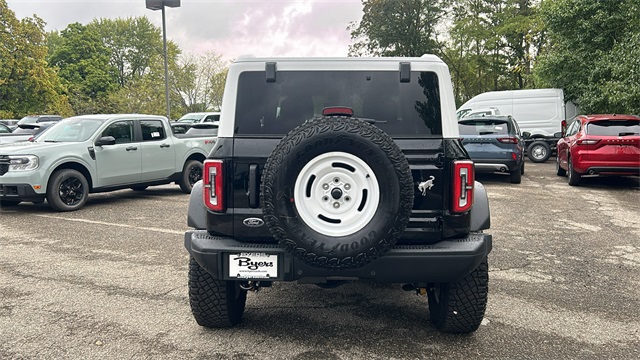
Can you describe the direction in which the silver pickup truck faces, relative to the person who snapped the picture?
facing the viewer and to the left of the viewer

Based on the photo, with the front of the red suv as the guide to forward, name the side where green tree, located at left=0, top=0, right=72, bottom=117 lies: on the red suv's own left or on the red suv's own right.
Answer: on the red suv's own left

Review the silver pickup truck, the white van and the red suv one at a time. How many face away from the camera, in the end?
1

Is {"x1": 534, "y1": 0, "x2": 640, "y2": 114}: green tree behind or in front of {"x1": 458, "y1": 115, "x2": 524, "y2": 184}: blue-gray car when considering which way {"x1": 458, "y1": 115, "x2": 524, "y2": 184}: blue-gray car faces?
in front

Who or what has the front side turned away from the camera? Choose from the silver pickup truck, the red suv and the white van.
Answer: the red suv

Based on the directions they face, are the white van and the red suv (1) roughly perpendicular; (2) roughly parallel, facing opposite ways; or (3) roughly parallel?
roughly perpendicular

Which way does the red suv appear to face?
away from the camera

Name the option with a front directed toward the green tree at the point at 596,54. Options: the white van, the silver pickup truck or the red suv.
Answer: the red suv

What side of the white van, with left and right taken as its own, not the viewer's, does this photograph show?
left

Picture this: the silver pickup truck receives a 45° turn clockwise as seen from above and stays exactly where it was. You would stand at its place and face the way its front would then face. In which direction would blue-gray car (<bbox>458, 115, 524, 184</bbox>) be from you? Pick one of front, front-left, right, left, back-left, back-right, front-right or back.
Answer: back

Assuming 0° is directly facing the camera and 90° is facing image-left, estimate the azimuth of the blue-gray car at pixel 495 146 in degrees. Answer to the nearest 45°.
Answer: approximately 180°

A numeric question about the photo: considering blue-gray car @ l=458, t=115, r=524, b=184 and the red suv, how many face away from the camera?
2
